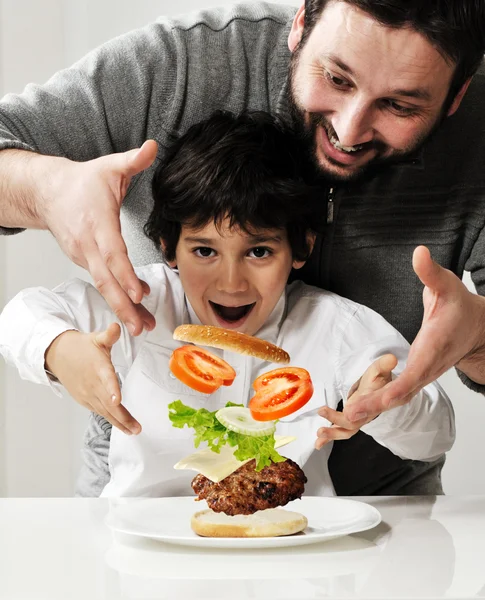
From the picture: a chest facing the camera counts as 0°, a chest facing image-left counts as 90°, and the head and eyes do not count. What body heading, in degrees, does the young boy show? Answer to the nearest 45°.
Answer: approximately 0°

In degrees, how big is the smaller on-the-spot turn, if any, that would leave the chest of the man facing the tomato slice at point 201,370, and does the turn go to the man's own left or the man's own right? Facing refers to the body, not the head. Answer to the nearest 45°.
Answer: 0° — they already face it

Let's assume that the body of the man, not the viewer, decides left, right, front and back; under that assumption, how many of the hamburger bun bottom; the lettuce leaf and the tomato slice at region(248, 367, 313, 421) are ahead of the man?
3

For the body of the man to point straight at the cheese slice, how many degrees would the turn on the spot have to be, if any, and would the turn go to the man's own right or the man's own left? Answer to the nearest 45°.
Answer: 0° — they already face it

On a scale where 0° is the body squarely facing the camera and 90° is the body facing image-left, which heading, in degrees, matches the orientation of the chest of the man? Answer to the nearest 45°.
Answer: approximately 0°

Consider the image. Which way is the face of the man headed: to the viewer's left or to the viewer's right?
to the viewer's left
